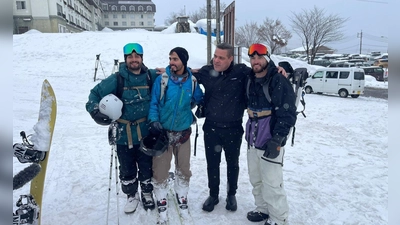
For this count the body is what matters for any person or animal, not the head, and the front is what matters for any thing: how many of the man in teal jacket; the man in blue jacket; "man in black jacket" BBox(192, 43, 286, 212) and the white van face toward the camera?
3

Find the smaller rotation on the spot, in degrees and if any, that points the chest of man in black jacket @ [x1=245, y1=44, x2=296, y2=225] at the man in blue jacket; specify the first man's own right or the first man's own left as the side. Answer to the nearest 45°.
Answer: approximately 45° to the first man's own right

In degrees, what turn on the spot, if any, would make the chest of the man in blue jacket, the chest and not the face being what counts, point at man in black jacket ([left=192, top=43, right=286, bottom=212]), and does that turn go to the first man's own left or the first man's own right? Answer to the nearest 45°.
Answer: approximately 90° to the first man's own left

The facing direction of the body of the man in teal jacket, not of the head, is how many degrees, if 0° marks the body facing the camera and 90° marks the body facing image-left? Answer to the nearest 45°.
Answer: approximately 0°
